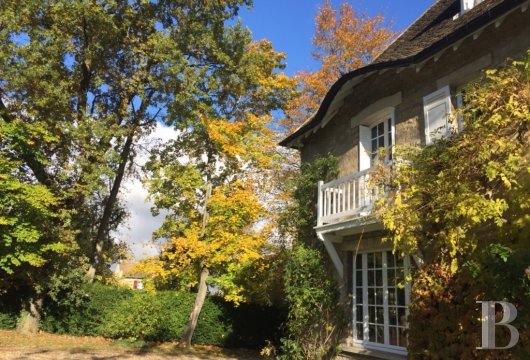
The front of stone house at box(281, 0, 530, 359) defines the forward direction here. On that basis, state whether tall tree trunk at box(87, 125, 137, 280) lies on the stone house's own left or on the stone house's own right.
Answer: on the stone house's own right

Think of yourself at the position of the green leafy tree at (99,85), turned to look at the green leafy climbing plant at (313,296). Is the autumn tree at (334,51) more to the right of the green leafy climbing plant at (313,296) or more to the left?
left

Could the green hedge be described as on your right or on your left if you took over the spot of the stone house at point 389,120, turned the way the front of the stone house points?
on your right

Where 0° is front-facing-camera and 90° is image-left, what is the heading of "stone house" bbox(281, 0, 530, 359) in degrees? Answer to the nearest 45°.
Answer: approximately 45°

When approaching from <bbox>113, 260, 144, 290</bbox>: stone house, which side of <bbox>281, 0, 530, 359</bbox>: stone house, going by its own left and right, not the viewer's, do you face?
right

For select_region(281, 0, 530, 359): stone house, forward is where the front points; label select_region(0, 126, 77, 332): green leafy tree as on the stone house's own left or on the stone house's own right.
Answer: on the stone house's own right

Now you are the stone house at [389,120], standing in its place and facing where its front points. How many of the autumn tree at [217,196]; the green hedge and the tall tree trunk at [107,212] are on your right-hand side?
3

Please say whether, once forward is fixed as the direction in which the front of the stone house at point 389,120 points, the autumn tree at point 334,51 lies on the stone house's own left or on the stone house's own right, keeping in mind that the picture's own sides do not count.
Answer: on the stone house's own right

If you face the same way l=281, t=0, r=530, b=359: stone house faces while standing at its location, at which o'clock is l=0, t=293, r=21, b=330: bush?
The bush is roughly at 2 o'clock from the stone house.
